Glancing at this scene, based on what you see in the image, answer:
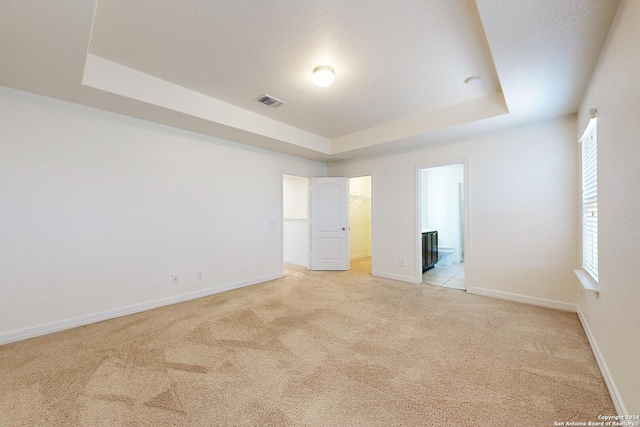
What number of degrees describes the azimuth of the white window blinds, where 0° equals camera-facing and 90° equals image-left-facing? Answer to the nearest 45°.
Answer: approximately 90°

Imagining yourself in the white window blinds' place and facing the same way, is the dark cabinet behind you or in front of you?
in front

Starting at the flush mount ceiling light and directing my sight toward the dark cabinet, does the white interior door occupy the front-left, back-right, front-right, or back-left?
front-left

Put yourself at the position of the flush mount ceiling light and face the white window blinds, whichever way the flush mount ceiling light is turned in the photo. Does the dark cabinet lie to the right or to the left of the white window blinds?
left

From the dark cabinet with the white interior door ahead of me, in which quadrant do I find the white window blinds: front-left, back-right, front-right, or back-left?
back-left

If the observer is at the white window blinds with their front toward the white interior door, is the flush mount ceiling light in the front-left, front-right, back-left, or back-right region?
front-left

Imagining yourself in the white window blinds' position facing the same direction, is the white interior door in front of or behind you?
in front
